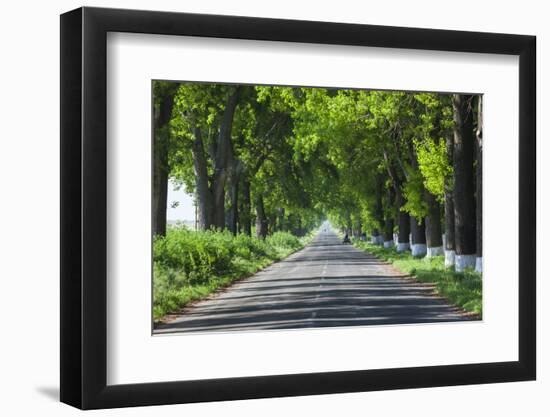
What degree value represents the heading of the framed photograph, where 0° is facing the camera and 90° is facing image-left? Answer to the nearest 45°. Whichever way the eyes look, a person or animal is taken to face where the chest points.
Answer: approximately 315°
